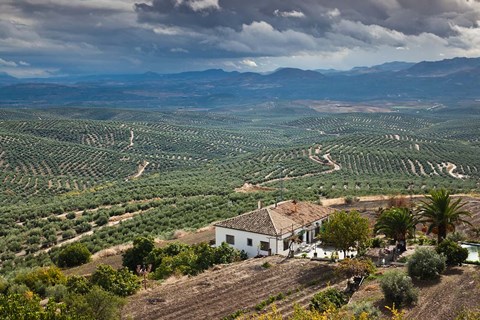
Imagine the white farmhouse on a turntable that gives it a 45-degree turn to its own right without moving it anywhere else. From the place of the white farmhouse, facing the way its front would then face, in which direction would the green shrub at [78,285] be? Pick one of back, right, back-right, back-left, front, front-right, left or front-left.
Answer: front-right

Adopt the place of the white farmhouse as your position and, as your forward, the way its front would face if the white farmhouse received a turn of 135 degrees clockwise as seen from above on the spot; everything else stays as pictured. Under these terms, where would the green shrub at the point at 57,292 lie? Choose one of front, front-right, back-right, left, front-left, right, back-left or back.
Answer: front-left

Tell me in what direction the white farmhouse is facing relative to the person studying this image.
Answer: facing the viewer and to the right of the viewer

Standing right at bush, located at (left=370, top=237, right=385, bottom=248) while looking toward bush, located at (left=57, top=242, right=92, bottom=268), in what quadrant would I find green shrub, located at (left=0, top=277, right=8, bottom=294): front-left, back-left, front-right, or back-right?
front-left

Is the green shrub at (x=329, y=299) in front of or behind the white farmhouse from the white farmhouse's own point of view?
in front

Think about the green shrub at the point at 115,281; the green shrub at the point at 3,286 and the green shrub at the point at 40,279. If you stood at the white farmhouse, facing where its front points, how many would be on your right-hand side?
3
